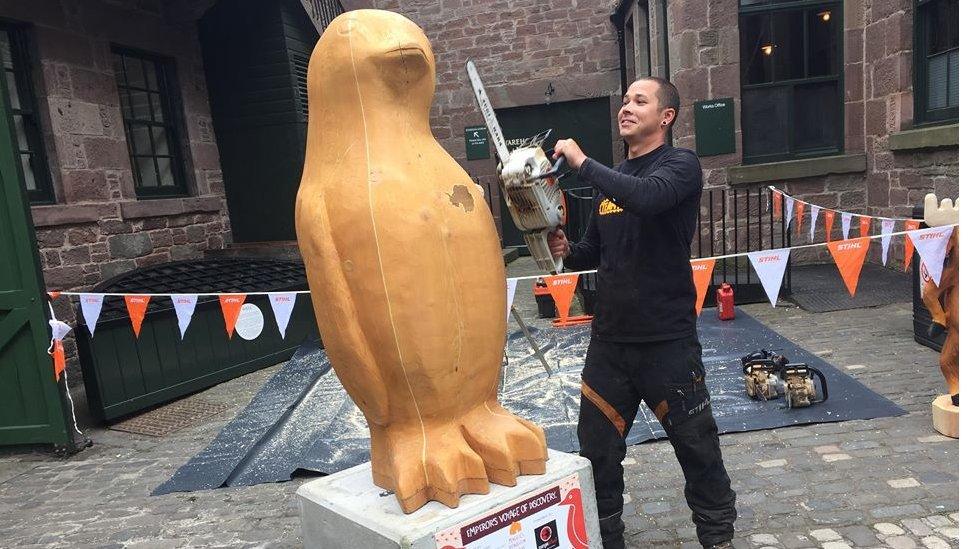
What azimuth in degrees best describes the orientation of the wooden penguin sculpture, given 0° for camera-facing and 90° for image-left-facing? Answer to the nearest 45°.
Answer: approximately 315°

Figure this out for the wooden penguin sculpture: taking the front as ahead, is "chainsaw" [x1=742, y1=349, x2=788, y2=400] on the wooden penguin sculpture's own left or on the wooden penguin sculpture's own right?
on the wooden penguin sculpture's own left

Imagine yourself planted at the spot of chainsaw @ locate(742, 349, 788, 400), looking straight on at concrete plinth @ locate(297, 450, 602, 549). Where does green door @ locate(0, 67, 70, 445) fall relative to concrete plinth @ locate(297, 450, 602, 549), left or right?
right

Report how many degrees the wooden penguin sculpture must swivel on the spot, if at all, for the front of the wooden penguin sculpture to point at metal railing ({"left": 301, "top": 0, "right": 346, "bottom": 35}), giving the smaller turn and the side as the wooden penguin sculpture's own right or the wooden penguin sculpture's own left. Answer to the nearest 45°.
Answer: approximately 135° to the wooden penguin sculpture's own left

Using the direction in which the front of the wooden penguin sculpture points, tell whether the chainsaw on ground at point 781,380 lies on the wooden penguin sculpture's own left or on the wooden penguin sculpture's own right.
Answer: on the wooden penguin sculpture's own left

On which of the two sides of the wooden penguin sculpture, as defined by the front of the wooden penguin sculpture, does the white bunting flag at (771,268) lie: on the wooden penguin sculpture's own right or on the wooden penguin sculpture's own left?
on the wooden penguin sculpture's own left

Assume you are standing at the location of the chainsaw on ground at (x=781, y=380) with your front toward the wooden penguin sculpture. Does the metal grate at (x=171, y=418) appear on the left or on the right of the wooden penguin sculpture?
right

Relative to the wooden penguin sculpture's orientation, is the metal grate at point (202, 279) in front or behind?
behind

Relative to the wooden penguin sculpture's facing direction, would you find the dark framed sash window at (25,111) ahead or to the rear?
to the rear

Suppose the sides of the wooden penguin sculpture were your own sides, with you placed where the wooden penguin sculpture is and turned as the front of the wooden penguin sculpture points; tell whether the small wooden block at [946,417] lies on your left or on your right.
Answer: on your left
